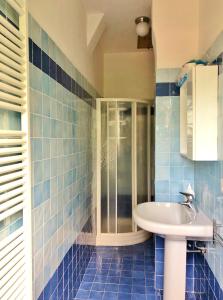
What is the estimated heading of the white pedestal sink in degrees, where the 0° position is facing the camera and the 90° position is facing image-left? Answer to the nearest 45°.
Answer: approximately 90°

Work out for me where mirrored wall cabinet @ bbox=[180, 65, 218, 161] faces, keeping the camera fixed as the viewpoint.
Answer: facing to the left of the viewer

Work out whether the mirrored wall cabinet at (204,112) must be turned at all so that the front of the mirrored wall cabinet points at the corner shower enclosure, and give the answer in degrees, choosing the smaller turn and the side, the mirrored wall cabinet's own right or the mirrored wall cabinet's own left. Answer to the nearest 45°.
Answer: approximately 45° to the mirrored wall cabinet's own right

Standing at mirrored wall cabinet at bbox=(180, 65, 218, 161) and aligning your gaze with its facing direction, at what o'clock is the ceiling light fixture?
The ceiling light fixture is roughly at 2 o'clock from the mirrored wall cabinet.

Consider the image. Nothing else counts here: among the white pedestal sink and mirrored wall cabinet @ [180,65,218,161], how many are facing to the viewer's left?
2
